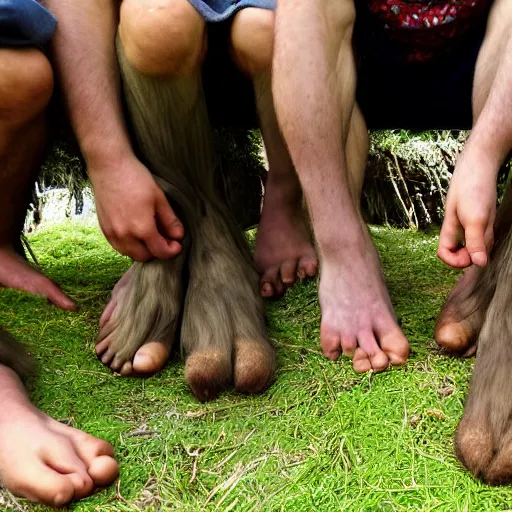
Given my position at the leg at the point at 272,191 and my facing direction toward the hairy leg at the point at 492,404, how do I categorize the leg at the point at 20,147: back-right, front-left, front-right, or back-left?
back-right

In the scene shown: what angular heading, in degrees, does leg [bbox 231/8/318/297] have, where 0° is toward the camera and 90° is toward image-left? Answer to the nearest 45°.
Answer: approximately 0°

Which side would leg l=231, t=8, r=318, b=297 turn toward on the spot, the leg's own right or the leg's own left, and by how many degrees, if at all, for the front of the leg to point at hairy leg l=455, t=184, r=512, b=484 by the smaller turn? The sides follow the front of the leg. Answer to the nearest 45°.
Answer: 0° — it already faces it
